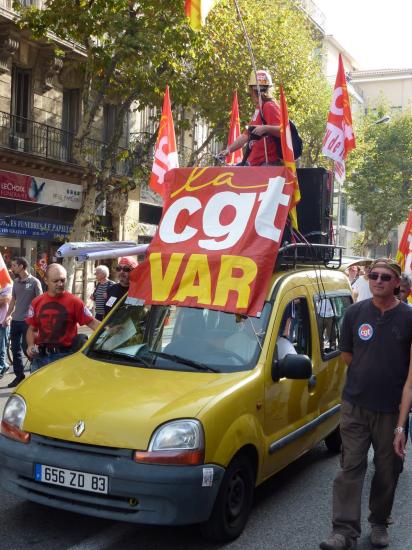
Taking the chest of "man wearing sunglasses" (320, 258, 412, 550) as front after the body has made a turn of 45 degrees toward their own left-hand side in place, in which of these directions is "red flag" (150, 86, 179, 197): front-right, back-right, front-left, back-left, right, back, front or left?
back

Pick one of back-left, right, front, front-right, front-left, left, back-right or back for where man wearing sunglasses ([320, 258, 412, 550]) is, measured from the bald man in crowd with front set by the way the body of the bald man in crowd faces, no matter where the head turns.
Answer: front-left

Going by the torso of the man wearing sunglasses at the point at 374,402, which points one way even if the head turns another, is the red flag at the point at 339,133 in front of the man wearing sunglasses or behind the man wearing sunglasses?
behind

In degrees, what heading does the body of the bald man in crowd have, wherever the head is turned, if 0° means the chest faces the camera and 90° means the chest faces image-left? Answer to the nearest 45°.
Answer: approximately 0°

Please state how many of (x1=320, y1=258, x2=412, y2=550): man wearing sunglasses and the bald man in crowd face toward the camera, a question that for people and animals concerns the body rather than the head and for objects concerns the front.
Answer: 2

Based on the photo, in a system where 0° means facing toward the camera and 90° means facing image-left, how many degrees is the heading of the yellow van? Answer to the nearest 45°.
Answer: approximately 45°
